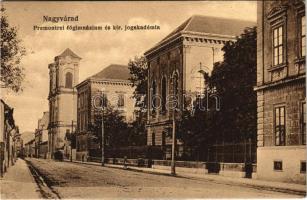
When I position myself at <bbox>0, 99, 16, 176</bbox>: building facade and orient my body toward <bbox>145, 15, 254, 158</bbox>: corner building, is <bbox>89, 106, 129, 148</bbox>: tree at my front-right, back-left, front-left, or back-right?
front-left

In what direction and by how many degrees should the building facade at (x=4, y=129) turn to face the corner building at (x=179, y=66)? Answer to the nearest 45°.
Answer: approximately 45° to its left

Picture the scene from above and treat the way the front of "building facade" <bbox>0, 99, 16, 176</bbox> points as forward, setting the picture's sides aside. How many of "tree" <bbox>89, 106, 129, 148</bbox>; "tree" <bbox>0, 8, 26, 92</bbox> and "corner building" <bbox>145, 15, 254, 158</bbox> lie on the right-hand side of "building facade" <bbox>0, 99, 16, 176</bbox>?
1

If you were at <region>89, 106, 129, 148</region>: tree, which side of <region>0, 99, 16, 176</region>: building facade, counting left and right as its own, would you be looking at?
left

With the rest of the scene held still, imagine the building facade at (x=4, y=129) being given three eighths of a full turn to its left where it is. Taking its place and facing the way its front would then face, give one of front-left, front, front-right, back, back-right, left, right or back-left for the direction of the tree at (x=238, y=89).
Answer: back-right

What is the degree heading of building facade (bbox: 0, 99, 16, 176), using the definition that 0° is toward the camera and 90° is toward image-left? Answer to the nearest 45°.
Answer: approximately 270°

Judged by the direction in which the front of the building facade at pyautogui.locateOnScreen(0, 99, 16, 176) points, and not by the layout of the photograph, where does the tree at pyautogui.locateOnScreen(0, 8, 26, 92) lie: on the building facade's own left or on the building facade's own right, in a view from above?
on the building facade's own right
